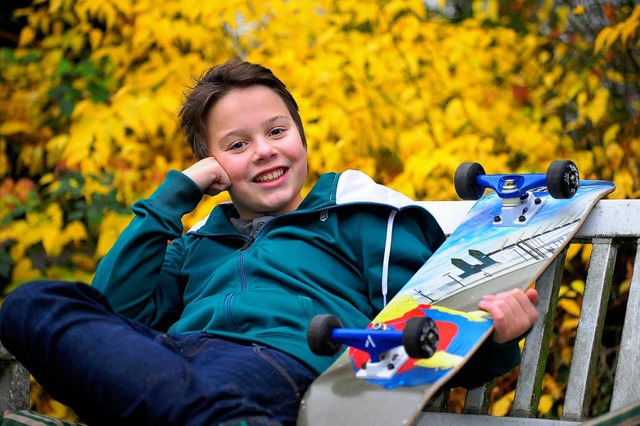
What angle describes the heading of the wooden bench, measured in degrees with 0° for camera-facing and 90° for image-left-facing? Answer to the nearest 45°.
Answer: approximately 0°
